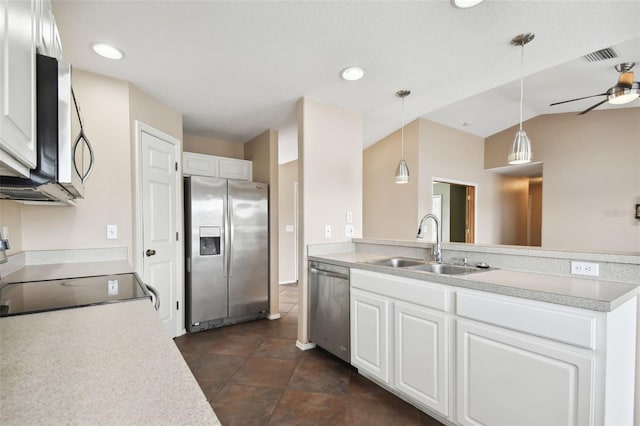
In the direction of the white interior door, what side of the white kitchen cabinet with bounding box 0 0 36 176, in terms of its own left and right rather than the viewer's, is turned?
left

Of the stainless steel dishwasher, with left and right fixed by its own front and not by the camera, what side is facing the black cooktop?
front

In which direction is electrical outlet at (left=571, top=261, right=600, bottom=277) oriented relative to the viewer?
toward the camera

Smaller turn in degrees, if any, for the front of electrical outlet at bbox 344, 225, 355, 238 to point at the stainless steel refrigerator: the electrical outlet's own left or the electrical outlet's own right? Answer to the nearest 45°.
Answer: approximately 135° to the electrical outlet's own right

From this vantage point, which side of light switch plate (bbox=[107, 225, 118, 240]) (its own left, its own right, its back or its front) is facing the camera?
front

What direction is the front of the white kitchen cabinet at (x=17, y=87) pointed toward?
to the viewer's right

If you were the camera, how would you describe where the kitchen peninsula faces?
facing the viewer and to the left of the viewer

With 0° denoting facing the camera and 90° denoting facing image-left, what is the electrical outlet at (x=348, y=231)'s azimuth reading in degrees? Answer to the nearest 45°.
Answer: approximately 315°

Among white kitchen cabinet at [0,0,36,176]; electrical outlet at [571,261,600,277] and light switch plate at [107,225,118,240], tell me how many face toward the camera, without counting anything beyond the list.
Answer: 2

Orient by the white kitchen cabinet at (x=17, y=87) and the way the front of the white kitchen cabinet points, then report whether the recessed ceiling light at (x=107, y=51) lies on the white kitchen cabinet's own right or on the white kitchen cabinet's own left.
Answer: on the white kitchen cabinet's own left
